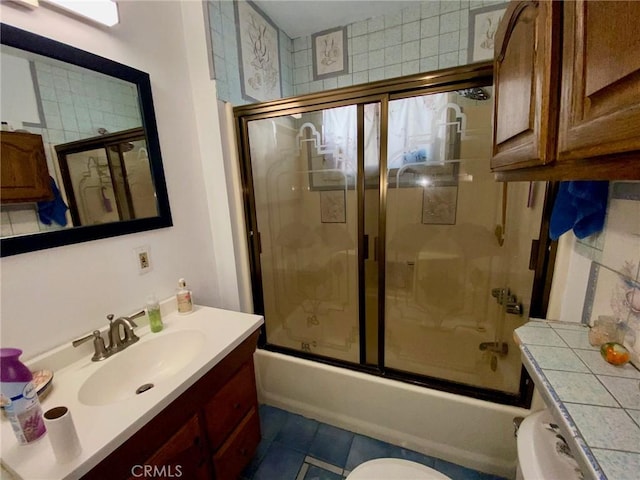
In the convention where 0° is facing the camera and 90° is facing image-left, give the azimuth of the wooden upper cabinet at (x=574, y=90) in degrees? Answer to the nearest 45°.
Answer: approximately 45°

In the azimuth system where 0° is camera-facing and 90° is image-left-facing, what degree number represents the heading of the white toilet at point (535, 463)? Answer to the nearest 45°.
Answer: approximately 90°

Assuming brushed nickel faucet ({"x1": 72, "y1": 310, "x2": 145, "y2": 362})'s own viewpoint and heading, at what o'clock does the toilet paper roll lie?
The toilet paper roll is roughly at 2 o'clock from the brushed nickel faucet.

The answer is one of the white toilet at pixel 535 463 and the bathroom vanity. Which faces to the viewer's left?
the white toilet

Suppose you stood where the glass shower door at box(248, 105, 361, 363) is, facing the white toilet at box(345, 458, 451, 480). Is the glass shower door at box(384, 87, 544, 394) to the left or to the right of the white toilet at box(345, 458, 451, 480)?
left

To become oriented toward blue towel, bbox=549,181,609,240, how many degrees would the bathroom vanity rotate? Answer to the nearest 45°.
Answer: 0° — it already faces it
